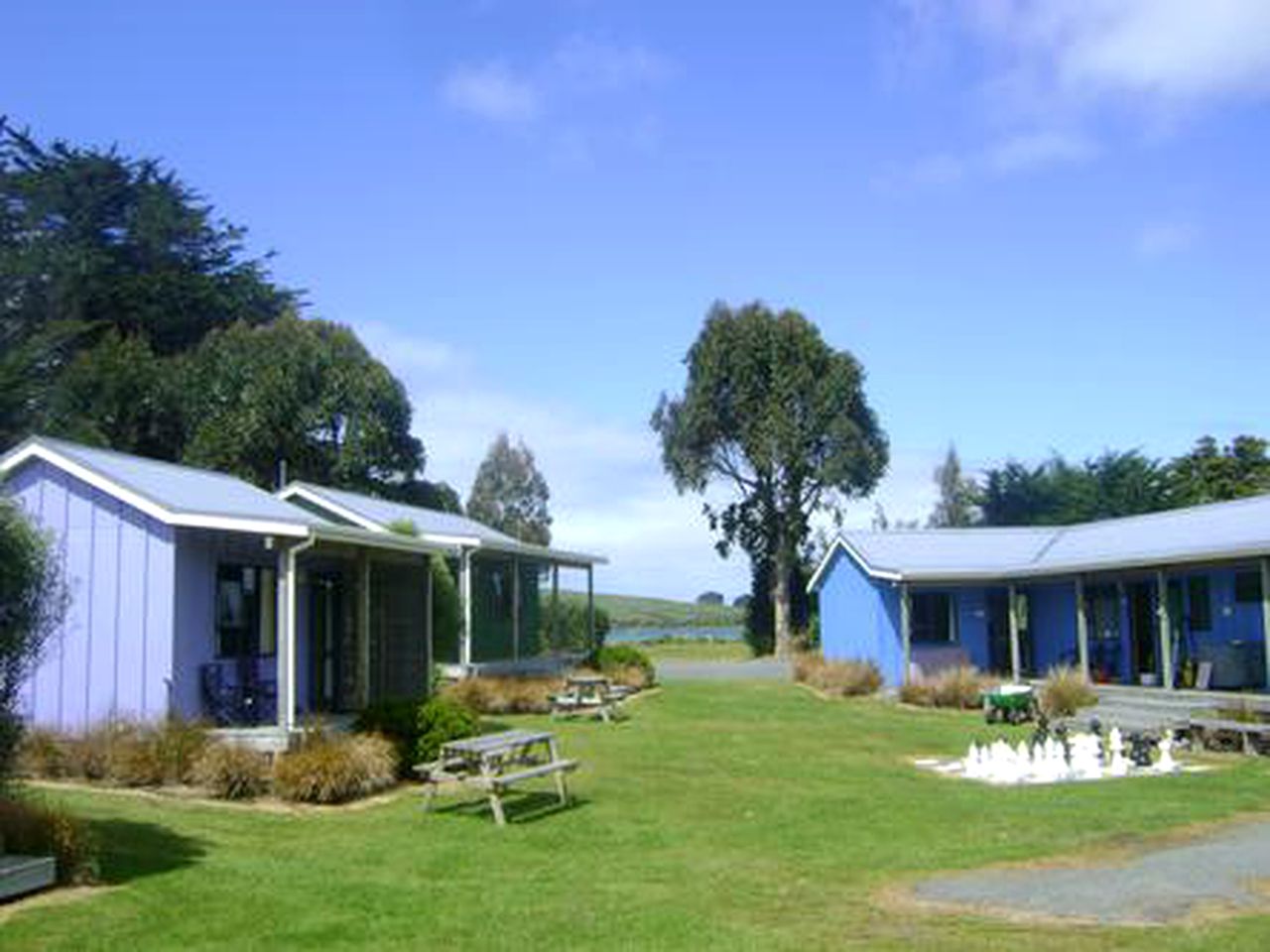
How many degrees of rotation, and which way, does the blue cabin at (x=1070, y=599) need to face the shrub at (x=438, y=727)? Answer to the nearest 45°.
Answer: approximately 45° to its right

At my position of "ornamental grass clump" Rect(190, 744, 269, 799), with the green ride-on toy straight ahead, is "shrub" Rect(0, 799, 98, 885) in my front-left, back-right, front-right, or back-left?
back-right

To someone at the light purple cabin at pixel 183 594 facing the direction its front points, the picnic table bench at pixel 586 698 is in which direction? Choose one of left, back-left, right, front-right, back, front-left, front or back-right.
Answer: left

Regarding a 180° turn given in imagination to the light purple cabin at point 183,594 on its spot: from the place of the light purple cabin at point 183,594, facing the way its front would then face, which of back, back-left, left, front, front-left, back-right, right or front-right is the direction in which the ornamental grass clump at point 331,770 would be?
back

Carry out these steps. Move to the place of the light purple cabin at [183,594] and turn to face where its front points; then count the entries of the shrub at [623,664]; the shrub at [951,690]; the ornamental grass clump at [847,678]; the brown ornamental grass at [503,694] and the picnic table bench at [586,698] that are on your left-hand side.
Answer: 5

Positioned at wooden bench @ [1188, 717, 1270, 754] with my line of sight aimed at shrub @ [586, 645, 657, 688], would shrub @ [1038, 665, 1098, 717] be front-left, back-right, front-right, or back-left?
front-right

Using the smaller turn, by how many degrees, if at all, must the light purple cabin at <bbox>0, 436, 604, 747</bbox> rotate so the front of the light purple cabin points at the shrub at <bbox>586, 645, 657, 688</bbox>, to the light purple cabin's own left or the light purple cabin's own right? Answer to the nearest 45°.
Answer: approximately 90° to the light purple cabin's own left

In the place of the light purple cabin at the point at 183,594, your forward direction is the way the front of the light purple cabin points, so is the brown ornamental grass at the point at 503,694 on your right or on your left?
on your left

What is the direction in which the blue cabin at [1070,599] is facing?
toward the camera

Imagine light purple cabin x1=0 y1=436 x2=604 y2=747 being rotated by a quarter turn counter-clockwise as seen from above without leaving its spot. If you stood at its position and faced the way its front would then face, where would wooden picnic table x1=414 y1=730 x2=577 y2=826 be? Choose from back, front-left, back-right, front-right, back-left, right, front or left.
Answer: right

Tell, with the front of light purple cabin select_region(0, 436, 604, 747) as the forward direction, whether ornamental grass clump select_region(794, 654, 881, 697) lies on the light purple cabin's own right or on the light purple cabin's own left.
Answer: on the light purple cabin's own left

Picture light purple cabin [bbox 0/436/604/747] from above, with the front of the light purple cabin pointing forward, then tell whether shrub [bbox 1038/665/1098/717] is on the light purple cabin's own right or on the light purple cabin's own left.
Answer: on the light purple cabin's own left

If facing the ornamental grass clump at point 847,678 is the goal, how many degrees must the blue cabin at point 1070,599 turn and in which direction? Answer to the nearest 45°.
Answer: approximately 90° to its right

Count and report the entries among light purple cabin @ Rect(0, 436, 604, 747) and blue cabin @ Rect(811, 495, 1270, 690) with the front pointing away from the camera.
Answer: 0

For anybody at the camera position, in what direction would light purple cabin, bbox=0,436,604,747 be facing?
facing the viewer and to the right of the viewer

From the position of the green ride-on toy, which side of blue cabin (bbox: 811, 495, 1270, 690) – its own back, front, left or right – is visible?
front

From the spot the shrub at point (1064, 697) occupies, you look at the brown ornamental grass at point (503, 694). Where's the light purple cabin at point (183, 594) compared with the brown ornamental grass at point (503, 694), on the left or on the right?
left
